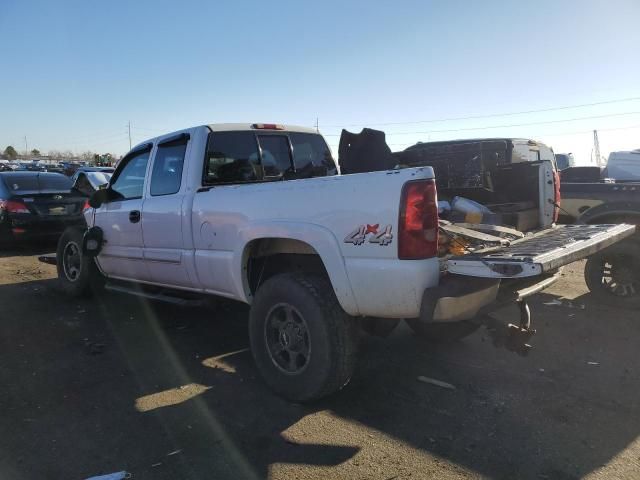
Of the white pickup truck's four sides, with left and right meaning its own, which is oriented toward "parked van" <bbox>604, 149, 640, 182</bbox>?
right

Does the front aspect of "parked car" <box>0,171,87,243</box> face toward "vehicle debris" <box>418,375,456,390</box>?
no

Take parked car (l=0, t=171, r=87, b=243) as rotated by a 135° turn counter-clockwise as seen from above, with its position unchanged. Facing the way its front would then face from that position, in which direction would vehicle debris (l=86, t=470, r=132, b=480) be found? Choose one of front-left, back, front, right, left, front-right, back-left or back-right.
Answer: front

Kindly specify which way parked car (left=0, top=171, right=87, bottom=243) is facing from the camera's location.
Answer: facing away from the viewer and to the left of the viewer

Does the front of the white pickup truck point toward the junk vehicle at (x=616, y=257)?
no

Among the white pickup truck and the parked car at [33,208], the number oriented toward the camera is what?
0

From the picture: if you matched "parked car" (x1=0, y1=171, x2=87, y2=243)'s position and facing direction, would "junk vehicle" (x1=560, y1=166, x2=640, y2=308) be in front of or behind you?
behind

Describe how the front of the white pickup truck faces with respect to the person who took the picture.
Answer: facing away from the viewer and to the left of the viewer

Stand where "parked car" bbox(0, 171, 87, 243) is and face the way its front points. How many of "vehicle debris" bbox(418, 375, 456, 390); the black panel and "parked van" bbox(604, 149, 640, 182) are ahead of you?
0

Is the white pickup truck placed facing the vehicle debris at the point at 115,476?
no
